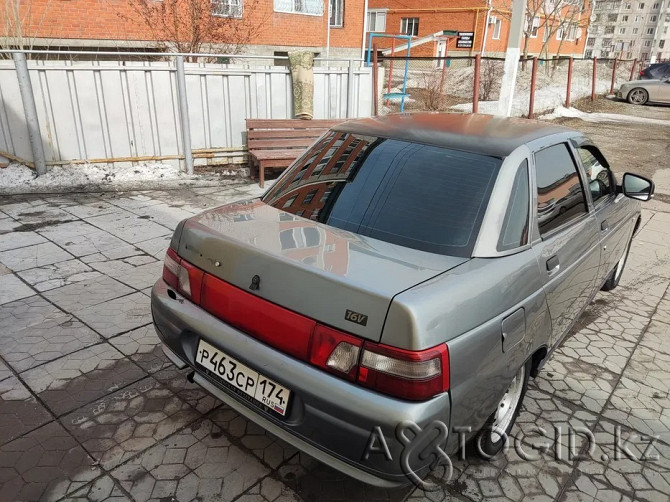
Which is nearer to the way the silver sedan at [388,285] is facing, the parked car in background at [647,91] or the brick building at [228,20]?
the parked car in background

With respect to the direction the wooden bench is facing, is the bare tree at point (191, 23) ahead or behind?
behind

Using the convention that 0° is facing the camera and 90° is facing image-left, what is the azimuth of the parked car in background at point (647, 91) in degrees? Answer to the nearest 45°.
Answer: approximately 90°

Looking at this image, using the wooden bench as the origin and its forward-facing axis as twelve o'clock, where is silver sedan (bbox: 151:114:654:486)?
The silver sedan is roughly at 12 o'clock from the wooden bench.

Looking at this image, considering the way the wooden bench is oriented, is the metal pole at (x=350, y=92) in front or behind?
behind

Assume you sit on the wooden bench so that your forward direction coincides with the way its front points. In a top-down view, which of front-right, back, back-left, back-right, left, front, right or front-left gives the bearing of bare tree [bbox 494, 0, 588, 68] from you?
back-left

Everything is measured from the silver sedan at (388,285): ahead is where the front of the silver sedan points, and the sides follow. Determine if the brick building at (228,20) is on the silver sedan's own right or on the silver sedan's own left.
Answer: on the silver sedan's own left

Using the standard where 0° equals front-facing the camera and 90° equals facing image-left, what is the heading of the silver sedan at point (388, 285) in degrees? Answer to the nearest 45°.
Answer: approximately 225°

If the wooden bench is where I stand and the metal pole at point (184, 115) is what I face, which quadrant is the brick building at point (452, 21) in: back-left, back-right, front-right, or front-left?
back-right
